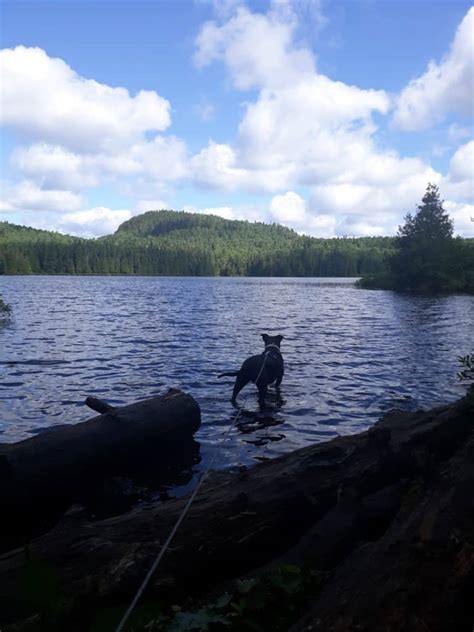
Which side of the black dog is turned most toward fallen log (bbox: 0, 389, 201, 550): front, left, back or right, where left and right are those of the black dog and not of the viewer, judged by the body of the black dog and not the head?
back

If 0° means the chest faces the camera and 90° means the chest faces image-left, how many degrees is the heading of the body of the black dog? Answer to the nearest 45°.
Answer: approximately 225°

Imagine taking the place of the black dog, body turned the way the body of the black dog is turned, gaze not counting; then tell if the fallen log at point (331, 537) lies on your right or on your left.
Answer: on your right
